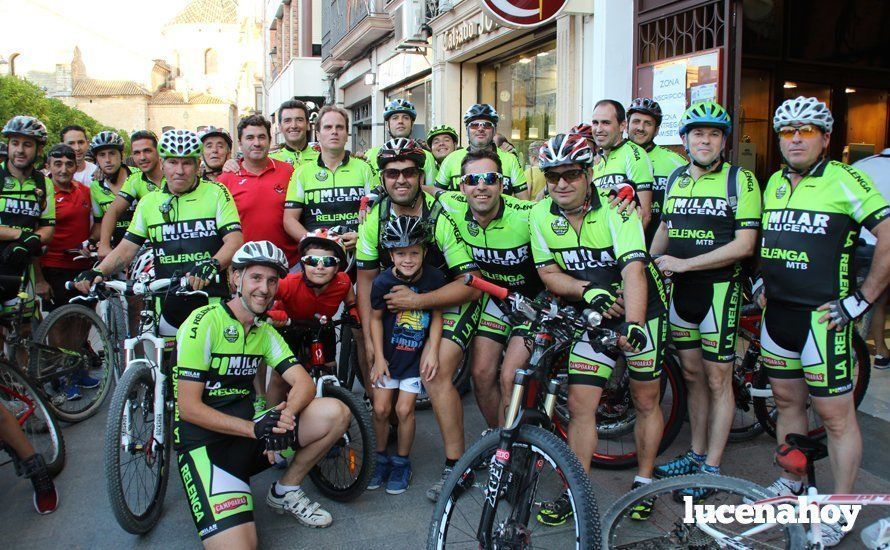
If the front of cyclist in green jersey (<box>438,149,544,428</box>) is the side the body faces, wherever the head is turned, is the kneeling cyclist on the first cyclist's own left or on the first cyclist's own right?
on the first cyclist's own right

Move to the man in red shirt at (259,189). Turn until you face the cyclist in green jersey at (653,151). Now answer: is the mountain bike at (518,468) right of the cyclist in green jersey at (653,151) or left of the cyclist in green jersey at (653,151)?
right
